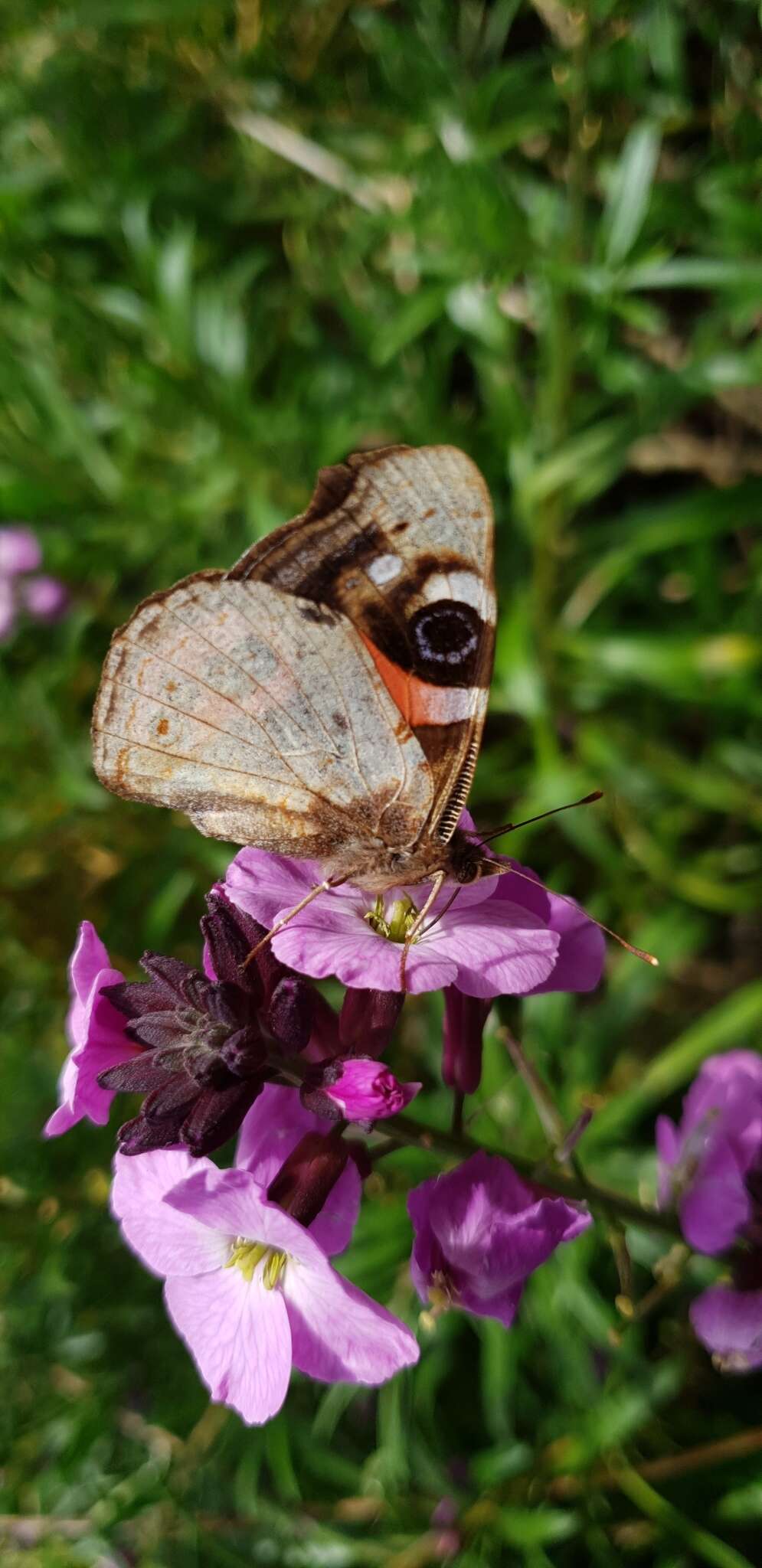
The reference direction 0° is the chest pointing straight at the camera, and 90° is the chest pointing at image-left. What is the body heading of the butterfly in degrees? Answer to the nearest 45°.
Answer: approximately 270°
